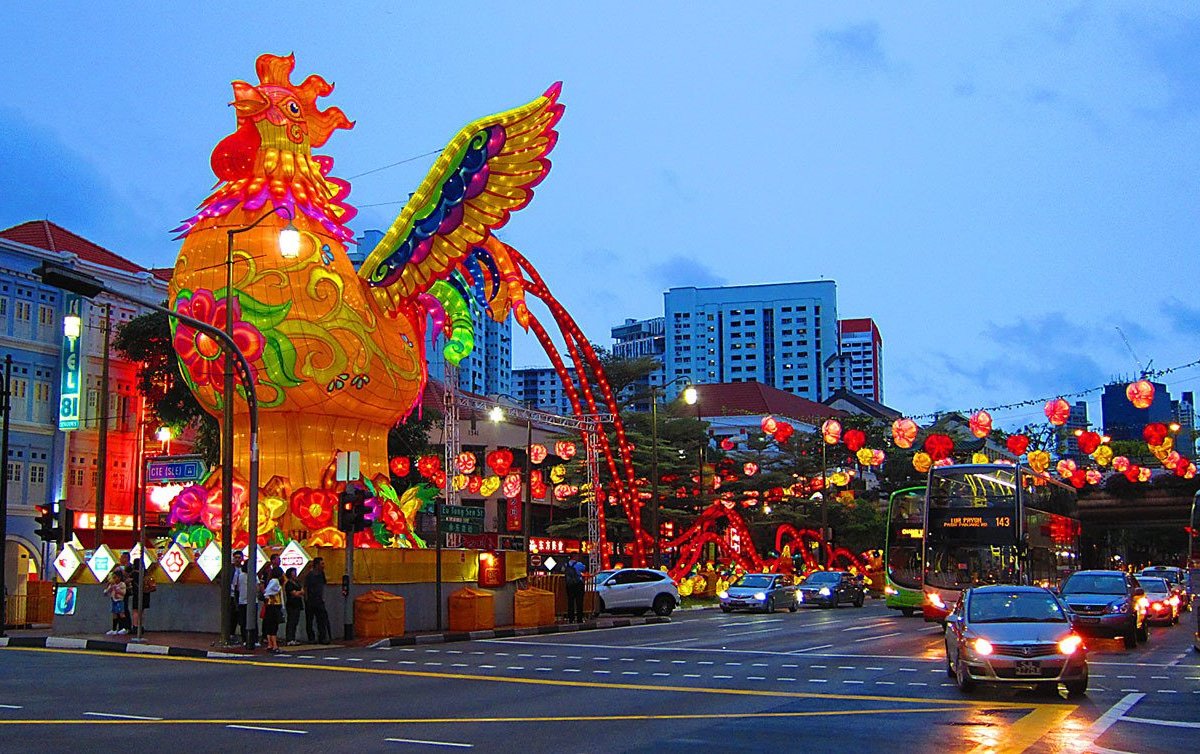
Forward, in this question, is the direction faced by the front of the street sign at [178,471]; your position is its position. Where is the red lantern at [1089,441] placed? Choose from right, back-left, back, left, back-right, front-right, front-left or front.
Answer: left

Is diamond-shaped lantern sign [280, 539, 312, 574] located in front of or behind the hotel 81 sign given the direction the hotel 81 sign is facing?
in front

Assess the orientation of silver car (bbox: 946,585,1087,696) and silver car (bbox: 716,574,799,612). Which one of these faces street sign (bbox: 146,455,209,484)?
silver car (bbox: 716,574,799,612)

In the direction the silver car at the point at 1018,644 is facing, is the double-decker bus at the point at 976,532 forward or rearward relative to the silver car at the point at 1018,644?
rearward

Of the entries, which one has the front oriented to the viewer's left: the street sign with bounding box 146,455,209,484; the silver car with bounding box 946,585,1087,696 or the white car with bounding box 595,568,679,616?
the white car

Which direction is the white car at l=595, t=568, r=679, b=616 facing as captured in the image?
to the viewer's left

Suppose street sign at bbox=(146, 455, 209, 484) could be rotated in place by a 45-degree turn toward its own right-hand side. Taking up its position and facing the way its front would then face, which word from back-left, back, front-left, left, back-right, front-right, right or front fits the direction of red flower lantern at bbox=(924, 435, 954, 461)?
back-left

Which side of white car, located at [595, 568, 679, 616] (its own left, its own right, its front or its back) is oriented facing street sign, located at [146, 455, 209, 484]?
front

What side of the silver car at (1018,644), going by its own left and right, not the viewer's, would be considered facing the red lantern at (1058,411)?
back

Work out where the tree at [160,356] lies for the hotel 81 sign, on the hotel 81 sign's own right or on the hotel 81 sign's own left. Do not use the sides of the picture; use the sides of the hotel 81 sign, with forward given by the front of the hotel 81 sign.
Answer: on the hotel 81 sign's own left

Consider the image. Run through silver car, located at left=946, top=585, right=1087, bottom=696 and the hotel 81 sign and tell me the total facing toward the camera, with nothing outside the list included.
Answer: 2

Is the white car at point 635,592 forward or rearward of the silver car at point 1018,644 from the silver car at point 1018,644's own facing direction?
rearward

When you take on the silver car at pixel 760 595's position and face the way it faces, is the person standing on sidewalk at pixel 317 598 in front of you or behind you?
in front
